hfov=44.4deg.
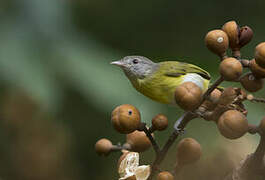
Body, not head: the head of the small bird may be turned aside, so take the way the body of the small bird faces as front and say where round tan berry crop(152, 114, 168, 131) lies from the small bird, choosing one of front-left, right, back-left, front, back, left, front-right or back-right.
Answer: left

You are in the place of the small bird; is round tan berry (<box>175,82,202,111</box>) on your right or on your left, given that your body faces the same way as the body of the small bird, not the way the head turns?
on your left

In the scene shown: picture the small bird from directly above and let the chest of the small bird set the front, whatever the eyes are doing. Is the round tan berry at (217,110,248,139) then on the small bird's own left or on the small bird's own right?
on the small bird's own left

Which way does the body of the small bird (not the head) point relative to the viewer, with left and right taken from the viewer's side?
facing to the left of the viewer

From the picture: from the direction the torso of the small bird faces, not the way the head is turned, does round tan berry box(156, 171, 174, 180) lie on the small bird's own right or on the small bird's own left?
on the small bird's own left

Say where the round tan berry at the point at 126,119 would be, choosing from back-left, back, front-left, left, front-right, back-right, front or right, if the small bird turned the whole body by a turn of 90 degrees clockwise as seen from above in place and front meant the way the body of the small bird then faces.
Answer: left

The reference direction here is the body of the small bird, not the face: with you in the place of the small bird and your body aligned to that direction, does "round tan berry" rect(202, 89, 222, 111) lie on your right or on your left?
on your left

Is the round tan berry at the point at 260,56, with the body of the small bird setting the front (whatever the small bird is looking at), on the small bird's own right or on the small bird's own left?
on the small bird's own left

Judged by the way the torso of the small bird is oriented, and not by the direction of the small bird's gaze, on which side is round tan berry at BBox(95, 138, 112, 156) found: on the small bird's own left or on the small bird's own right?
on the small bird's own left
